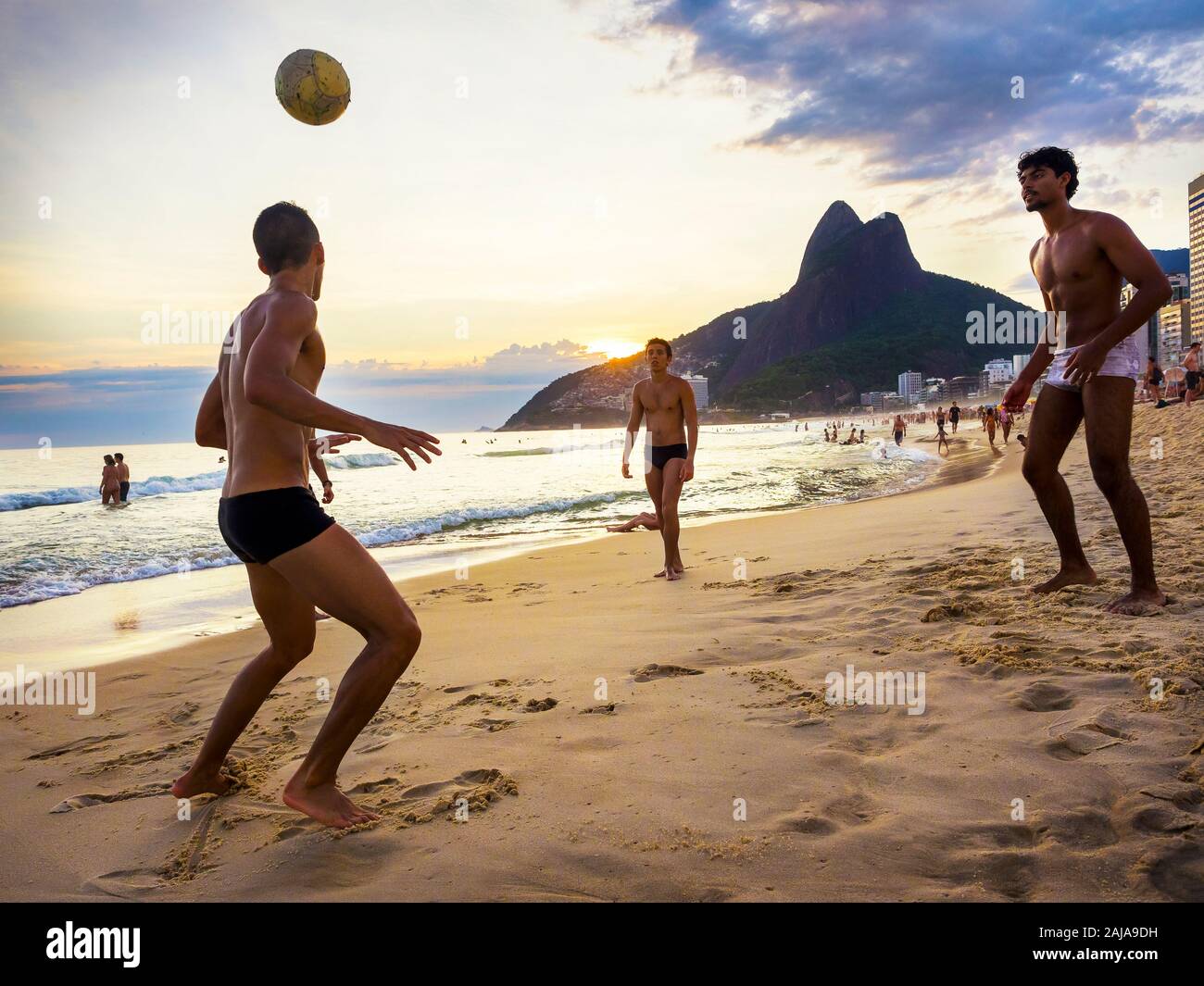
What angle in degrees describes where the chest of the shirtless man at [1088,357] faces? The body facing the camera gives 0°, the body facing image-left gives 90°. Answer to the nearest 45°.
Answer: approximately 45°

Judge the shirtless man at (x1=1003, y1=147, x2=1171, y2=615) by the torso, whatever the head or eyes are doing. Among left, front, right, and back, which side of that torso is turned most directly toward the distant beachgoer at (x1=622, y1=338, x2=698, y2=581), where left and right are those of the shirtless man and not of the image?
right

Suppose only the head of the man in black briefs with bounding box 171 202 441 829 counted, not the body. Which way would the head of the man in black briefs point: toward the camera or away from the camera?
away from the camera

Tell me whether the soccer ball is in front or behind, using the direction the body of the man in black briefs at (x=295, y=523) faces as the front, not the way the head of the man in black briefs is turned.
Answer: in front

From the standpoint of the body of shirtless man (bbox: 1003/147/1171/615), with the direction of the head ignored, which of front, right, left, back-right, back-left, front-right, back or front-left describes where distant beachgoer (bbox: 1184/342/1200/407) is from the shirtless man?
back-right

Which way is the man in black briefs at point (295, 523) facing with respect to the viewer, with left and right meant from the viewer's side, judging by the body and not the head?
facing away from the viewer and to the right of the viewer

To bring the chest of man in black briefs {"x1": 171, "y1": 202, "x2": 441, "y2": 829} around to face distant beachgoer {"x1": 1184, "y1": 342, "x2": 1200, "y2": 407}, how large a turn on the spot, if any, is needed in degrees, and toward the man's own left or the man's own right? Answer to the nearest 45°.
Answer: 0° — they already face them

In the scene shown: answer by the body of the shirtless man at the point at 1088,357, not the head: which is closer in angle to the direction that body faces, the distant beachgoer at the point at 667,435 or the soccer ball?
the soccer ball

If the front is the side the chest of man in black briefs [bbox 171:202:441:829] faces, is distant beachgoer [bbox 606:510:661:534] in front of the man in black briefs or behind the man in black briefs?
in front

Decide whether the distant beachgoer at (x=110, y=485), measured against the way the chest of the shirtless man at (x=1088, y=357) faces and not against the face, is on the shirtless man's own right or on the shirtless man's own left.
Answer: on the shirtless man's own right

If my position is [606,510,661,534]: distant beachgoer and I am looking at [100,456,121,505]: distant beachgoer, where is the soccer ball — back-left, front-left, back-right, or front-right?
back-left
